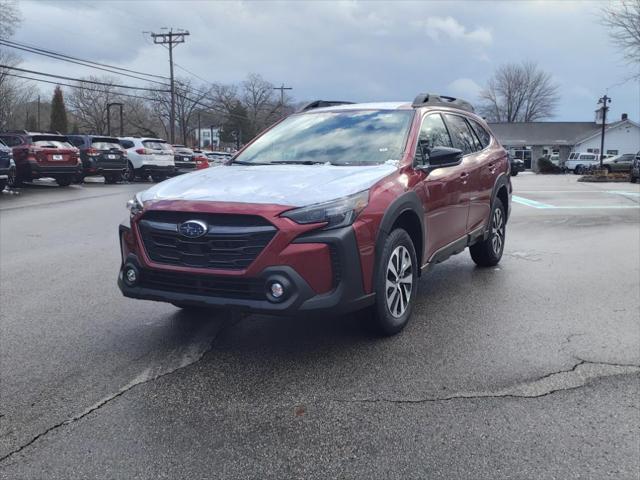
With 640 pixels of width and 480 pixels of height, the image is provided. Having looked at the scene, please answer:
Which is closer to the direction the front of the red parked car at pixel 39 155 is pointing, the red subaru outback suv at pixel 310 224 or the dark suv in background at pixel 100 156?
the dark suv in background

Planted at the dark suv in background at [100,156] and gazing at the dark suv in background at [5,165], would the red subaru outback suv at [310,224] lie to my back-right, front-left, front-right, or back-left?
front-left

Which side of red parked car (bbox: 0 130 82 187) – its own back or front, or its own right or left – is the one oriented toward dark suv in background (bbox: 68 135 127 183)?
right

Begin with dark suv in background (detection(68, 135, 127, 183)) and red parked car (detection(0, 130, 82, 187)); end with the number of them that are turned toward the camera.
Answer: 0

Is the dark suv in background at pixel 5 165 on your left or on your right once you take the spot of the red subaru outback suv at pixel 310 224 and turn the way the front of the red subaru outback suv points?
on your right

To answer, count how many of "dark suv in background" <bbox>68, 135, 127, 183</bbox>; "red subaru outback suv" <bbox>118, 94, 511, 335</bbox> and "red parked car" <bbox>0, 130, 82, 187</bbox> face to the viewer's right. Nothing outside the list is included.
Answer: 0

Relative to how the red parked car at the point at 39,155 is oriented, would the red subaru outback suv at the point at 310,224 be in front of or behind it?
behind

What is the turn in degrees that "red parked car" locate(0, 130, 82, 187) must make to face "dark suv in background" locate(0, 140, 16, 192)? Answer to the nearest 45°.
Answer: approximately 135° to its left

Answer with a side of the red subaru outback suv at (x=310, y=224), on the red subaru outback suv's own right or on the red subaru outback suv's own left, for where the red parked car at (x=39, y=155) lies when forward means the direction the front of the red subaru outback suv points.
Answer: on the red subaru outback suv's own right

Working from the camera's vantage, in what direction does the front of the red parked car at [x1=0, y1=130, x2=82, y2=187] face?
facing away from the viewer and to the left of the viewer

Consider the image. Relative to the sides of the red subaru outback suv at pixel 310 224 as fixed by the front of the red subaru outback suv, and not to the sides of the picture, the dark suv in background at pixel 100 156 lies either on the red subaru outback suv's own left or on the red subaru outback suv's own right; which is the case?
on the red subaru outback suv's own right

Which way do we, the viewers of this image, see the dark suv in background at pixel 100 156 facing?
facing away from the viewer and to the left of the viewer
